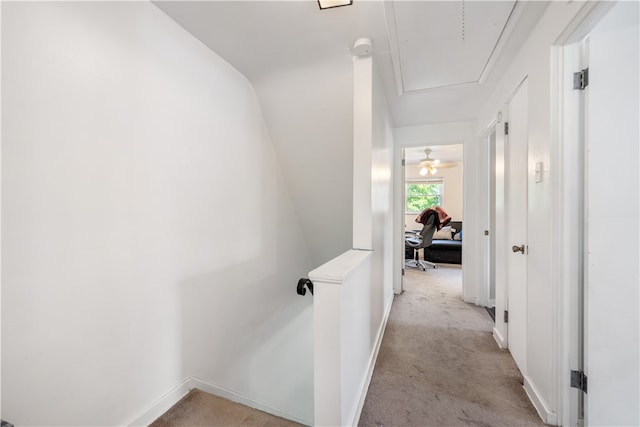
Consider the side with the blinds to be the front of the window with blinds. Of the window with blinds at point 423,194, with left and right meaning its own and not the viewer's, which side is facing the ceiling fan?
front

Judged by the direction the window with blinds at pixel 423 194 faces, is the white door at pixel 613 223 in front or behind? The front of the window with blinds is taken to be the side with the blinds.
in front

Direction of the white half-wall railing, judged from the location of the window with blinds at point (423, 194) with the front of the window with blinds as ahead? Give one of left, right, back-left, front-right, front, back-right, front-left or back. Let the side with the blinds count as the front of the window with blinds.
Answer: front

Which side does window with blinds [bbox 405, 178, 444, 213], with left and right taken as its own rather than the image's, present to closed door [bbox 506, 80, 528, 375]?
front

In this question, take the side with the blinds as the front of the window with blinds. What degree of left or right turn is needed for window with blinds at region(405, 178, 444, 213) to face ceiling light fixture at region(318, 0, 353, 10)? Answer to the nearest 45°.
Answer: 0° — it already faces it

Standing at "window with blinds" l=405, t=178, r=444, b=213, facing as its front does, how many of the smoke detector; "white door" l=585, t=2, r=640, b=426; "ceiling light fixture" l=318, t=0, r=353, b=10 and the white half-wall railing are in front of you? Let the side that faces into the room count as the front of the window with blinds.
4

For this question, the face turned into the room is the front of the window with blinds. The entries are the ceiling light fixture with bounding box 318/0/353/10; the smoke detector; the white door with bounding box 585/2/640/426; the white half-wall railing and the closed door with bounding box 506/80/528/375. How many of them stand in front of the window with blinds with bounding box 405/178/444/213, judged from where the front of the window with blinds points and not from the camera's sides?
5

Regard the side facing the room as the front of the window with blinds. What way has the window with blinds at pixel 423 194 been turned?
toward the camera

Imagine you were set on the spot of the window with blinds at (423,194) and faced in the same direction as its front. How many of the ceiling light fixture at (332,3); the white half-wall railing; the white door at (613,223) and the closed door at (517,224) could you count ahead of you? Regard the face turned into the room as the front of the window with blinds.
4

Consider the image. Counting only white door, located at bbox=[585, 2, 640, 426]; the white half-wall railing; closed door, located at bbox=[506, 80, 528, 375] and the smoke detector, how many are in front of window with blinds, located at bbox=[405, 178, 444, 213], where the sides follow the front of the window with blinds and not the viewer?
4
